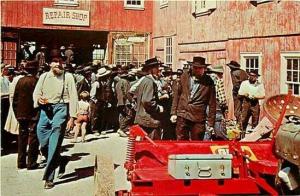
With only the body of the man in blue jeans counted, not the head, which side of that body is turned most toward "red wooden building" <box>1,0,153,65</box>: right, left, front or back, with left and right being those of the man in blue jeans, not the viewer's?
back

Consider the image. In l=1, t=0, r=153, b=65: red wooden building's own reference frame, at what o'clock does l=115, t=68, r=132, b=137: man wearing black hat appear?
The man wearing black hat is roughly at 12 o'clock from the red wooden building.

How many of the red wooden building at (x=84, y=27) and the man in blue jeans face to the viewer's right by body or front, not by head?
0
